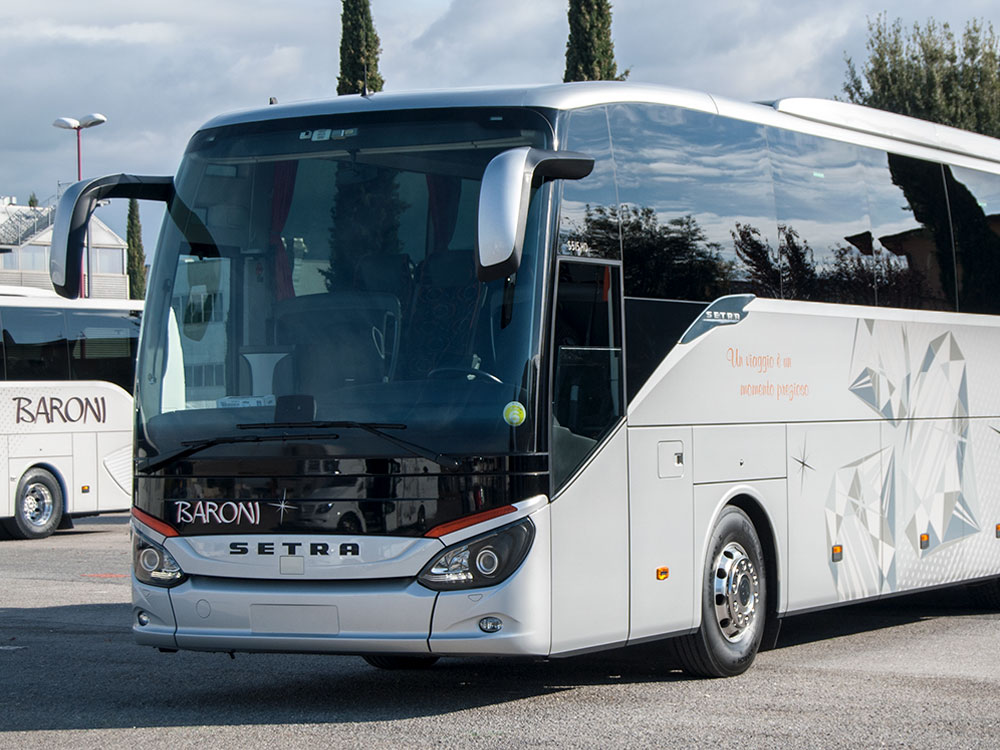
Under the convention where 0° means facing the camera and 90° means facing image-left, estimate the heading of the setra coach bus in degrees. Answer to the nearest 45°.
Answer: approximately 45°

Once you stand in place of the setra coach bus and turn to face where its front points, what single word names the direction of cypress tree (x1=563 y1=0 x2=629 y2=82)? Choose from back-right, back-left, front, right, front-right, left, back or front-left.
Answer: back-right

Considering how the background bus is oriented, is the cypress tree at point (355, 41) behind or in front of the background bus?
behind

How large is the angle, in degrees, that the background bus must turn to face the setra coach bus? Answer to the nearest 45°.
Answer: approximately 135° to its left

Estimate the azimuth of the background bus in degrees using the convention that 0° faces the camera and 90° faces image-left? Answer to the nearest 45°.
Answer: approximately 45°

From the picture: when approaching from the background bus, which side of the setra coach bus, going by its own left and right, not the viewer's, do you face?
right

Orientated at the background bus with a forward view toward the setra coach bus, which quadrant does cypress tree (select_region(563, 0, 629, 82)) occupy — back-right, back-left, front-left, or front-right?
back-left

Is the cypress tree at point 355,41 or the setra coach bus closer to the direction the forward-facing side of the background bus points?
the setra coach bus
